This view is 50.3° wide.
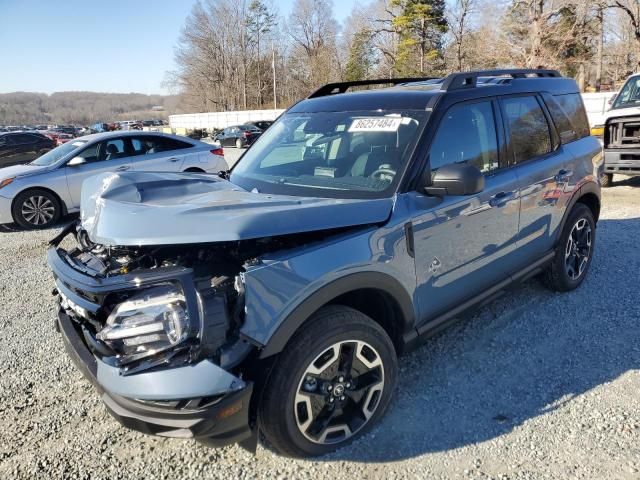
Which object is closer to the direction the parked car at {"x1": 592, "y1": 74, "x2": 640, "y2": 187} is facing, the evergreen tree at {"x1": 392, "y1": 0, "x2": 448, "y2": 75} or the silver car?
the silver car

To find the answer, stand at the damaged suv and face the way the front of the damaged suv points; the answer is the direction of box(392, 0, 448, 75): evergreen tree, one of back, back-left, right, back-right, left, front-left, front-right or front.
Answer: back-right

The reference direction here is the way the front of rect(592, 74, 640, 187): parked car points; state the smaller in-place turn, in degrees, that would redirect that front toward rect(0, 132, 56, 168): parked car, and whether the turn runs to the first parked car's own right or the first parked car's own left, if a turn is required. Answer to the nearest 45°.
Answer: approximately 90° to the first parked car's own right

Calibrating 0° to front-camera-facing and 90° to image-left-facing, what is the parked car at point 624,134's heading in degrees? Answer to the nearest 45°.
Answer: approximately 0°

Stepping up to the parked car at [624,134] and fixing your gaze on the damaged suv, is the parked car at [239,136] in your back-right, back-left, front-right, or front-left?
back-right

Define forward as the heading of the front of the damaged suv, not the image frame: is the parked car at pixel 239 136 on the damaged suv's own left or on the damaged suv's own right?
on the damaged suv's own right

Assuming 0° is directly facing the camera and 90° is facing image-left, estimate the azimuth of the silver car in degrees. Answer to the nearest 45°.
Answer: approximately 45°

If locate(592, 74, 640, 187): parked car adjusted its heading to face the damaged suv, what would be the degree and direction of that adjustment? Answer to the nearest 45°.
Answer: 0° — it already faces it

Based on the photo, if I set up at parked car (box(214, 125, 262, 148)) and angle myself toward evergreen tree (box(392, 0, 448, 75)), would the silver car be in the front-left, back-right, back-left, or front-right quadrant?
back-right

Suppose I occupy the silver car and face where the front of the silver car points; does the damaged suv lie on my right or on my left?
on my left
